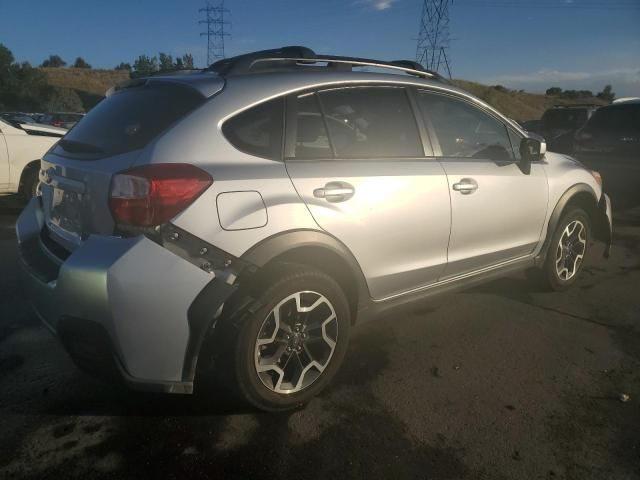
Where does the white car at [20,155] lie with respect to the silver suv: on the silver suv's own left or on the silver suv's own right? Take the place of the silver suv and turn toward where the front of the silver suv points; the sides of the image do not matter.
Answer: on the silver suv's own left

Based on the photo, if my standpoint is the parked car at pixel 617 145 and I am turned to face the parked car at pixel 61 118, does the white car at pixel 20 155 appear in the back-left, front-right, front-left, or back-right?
front-left

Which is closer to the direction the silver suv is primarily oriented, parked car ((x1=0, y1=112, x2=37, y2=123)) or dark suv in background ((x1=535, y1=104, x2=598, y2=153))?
the dark suv in background

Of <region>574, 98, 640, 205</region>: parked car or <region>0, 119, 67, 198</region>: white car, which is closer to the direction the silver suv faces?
the parked car

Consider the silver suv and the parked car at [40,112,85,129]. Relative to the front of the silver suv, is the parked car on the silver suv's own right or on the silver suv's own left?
on the silver suv's own left

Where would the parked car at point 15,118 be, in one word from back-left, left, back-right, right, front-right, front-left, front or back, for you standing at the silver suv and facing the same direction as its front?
left

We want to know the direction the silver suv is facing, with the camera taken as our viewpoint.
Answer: facing away from the viewer and to the right of the viewer

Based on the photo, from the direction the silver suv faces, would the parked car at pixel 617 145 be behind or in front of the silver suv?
in front

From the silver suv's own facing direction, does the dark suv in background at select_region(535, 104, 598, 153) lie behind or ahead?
ahead
